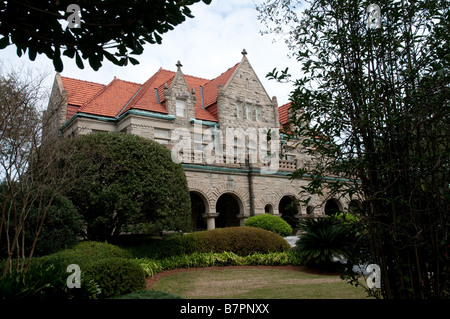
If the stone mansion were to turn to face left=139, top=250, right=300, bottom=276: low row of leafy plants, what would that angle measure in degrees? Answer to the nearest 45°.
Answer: approximately 45° to its right

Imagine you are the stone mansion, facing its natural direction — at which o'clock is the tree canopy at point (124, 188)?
The tree canopy is roughly at 2 o'clock from the stone mansion.

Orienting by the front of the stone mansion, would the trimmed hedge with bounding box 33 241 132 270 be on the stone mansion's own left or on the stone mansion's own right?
on the stone mansion's own right

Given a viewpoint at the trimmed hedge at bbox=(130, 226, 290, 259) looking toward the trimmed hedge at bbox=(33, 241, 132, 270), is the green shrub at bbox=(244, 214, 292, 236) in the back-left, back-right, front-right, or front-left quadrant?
back-right

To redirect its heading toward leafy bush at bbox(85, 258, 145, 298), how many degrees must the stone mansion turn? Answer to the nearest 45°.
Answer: approximately 45° to its right

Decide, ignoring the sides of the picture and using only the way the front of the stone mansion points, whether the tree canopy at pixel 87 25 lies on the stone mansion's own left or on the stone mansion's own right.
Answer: on the stone mansion's own right

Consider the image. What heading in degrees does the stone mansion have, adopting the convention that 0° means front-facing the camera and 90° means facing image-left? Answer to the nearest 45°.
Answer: approximately 315°
